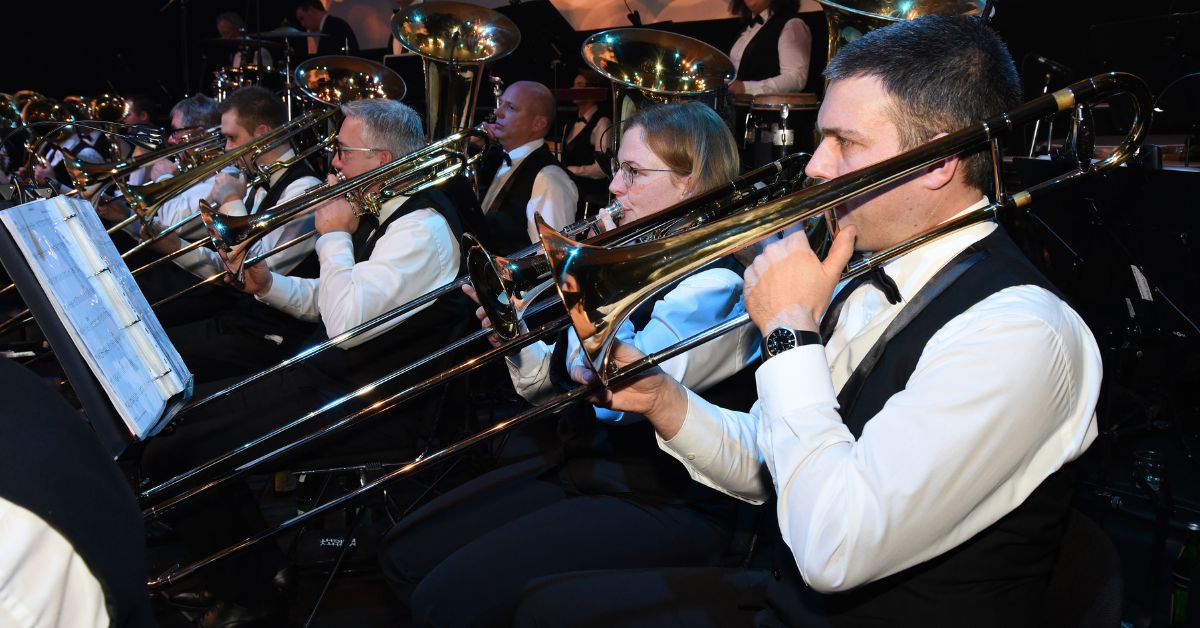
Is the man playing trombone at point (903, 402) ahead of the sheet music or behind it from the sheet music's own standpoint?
ahead

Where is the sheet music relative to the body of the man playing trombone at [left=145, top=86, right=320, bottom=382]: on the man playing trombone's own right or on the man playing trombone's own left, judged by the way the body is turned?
on the man playing trombone's own left

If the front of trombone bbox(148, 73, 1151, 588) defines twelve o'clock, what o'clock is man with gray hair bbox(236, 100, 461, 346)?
The man with gray hair is roughly at 2 o'clock from the trombone.

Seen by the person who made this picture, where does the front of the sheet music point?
facing the viewer and to the right of the viewer

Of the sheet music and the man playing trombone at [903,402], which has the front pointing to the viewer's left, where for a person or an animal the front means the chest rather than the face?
the man playing trombone

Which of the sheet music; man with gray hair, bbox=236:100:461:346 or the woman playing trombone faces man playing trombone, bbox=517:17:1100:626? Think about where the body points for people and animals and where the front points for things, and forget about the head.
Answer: the sheet music

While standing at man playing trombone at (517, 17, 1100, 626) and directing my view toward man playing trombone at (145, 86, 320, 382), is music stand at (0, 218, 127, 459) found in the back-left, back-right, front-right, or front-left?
front-left

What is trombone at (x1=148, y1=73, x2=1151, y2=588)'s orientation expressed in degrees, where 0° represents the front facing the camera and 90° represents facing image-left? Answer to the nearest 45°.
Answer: approximately 90°

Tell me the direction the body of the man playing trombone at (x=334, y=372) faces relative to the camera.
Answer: to the viewer's left

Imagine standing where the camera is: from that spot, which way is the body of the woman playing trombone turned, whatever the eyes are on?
to the viewer's left

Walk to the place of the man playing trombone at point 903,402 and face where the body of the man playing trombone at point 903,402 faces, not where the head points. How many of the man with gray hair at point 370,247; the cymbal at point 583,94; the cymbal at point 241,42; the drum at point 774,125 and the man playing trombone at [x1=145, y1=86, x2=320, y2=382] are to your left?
0

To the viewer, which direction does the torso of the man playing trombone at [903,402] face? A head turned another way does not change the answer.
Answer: to the viewer's left

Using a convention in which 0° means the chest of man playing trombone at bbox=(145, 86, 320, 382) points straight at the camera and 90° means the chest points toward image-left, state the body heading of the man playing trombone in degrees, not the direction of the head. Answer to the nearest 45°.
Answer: approximately 90°
